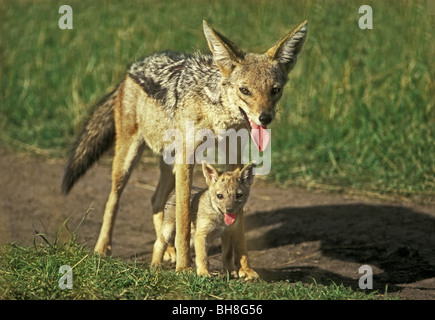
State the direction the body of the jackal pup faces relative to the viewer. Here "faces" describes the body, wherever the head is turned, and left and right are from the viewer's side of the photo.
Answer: facing the viewer and to the right of the viewer

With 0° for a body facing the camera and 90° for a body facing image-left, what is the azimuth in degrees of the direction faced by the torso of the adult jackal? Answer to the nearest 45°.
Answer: approximately 315°
